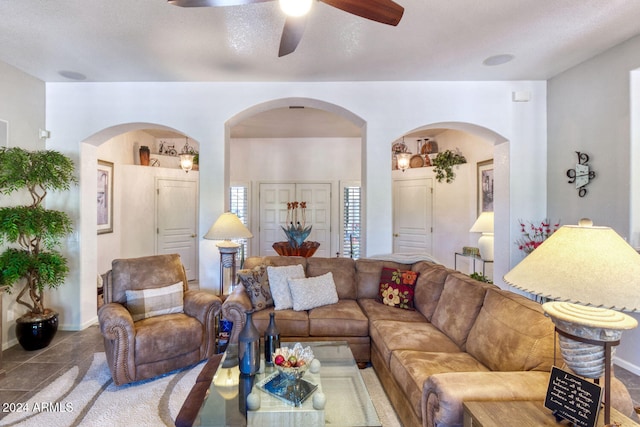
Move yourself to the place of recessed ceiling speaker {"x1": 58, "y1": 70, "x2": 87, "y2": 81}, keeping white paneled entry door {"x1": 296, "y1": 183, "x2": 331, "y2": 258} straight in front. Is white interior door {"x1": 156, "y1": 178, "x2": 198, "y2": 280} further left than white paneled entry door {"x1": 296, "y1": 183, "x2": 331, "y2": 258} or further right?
left

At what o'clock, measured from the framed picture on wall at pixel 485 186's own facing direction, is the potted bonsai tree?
The potted bonsai tree is roughly at 12 o'clock from the framed picture on wall.

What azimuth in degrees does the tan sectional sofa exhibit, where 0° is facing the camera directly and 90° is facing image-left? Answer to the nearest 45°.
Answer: approximately 45°

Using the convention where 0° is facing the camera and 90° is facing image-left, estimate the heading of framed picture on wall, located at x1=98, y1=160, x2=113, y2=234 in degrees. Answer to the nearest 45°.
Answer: approximately 315°

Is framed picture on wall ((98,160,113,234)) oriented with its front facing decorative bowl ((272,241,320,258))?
yes

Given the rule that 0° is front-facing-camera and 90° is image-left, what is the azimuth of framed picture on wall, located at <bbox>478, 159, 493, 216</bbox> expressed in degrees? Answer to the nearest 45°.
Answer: approximately 45°

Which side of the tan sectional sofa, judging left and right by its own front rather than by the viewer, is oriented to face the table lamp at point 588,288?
left
